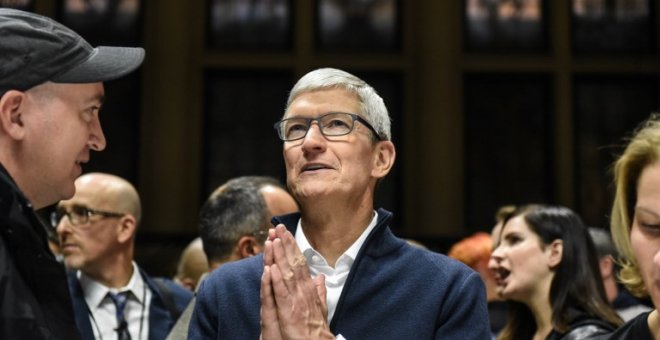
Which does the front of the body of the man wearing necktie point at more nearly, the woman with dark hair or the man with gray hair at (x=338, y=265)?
the man with gray hair

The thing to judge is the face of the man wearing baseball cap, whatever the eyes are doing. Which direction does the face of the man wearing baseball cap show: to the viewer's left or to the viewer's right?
to the viewer's right

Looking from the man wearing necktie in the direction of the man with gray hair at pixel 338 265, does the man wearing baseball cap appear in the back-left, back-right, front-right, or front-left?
front-right

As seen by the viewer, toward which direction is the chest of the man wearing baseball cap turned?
to the viewer's right

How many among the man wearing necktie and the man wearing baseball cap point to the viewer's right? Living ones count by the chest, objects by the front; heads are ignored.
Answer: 1

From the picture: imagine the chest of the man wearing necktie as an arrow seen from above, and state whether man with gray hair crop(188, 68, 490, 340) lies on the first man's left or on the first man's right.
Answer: on the first man's left

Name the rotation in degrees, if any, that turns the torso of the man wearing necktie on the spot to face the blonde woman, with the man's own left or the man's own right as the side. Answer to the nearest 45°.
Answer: approximately 90° to the man's own left

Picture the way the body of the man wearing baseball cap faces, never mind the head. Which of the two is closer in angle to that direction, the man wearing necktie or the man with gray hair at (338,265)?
the man with gray hair

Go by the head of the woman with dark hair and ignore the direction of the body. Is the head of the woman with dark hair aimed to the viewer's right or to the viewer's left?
to the viewer's left

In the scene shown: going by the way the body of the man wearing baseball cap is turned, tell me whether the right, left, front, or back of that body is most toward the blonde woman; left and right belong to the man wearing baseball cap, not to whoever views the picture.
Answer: front

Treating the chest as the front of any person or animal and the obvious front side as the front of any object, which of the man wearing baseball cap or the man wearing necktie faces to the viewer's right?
the man wearing baseball cap

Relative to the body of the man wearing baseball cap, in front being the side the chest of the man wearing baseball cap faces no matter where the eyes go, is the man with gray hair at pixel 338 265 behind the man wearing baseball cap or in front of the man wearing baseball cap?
in front

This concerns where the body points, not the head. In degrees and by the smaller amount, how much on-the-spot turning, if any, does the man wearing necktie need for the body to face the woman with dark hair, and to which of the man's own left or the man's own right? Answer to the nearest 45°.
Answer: approximately 135° to the man's own left
